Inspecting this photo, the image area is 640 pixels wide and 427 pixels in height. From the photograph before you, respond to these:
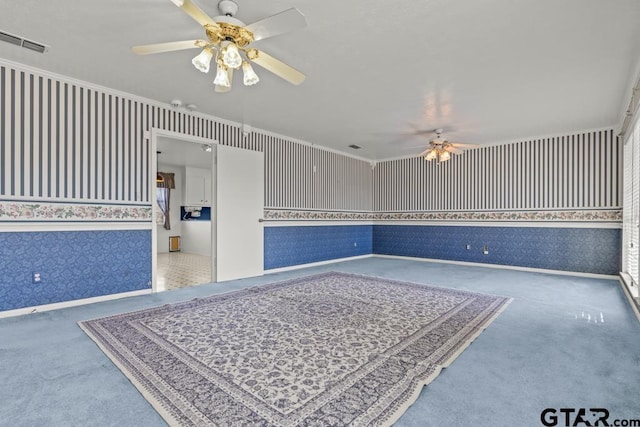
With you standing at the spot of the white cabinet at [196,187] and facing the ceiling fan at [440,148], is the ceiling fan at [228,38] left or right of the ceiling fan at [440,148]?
right

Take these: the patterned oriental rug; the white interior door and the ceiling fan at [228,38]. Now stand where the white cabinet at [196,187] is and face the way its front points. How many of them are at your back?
0

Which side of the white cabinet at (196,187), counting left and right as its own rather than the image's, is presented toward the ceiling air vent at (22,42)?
front

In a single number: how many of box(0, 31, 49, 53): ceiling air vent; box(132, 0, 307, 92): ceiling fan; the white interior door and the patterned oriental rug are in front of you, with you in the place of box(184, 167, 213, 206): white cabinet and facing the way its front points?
4

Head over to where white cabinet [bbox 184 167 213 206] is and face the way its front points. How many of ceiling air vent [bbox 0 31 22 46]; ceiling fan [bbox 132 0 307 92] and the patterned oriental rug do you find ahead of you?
3

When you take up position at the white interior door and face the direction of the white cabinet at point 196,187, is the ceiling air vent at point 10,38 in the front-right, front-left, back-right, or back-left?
back-left

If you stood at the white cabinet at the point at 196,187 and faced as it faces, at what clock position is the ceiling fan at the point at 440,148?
The ceiling fan is roughly at 11 o'clock from the white cabinet.

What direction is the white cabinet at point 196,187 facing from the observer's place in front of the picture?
facing the viewer

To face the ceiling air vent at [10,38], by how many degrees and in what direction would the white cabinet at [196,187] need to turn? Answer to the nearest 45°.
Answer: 0° — it already faces it

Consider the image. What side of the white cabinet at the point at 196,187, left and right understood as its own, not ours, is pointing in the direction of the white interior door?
front

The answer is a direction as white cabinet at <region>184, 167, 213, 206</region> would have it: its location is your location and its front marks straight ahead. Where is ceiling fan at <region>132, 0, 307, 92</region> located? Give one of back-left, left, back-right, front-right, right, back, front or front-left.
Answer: front

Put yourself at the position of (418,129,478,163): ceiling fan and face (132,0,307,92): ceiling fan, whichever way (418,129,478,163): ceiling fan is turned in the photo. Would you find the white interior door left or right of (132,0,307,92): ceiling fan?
right
